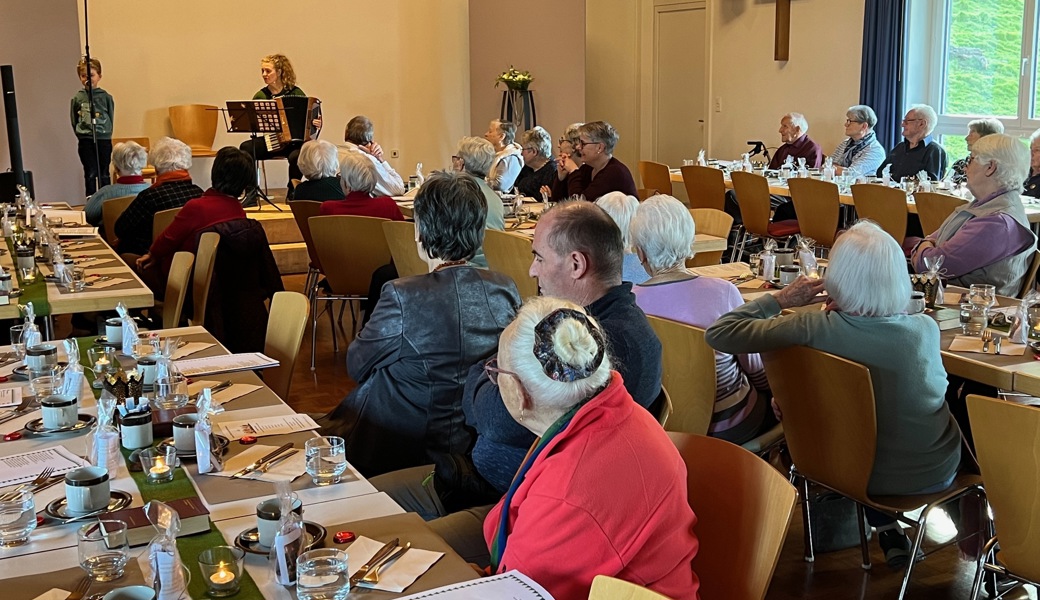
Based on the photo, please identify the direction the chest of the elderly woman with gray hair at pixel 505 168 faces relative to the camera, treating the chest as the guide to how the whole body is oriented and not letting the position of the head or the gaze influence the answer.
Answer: to the viewer's left

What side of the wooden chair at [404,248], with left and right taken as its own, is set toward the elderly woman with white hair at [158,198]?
left

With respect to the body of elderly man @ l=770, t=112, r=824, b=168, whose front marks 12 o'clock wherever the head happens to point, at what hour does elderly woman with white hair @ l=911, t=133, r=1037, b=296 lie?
The elderly woman with white hair is roughly at 10 o'clock from the elderly man.

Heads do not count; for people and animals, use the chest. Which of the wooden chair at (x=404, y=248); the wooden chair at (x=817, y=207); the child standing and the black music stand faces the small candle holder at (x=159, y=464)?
the child standing

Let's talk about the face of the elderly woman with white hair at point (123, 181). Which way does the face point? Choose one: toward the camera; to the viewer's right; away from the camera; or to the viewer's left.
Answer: away from the camera

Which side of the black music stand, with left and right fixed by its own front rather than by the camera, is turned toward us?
back
